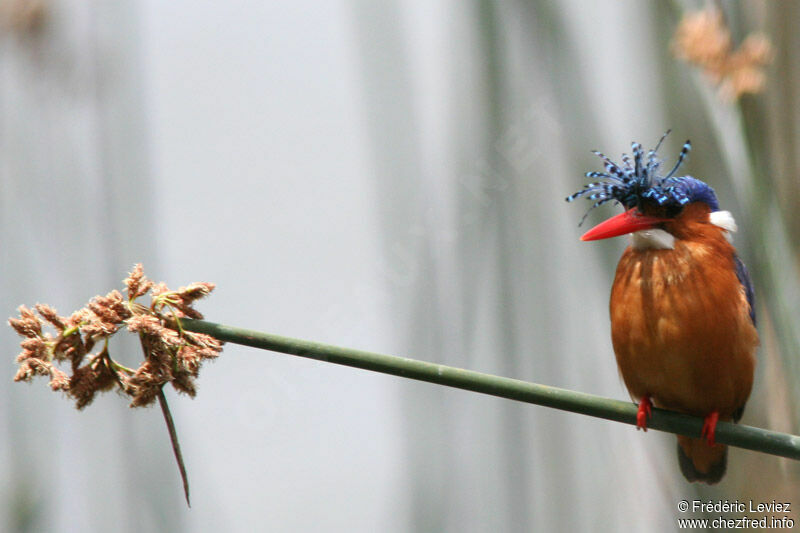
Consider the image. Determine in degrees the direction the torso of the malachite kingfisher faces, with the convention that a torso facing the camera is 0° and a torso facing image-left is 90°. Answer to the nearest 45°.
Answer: approximately 45°
